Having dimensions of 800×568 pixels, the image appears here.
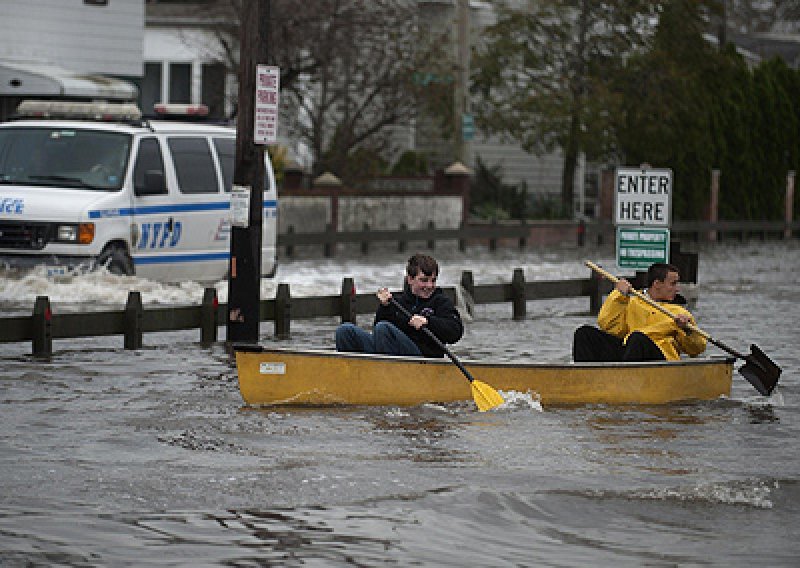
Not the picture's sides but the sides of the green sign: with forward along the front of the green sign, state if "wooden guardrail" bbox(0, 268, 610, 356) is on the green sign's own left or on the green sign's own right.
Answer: on the green sign's own right

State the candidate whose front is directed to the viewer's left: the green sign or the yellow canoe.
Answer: the yellow canoe

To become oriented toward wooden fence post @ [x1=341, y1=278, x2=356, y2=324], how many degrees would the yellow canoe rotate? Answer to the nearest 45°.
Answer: approximately 90° to its right

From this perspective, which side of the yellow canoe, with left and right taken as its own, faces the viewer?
left

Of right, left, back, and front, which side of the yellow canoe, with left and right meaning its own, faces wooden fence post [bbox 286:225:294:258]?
right

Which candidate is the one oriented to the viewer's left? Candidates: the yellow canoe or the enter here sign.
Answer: the yellow canoe

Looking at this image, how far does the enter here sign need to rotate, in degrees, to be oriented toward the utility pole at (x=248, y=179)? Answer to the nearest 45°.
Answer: approximately 45° to its right

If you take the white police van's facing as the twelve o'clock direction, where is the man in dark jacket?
The man in dark jacket is roughly at 10 o'clock from the white police van.

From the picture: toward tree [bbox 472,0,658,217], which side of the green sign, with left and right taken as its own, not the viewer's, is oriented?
back

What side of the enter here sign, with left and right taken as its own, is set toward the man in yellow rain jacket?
front

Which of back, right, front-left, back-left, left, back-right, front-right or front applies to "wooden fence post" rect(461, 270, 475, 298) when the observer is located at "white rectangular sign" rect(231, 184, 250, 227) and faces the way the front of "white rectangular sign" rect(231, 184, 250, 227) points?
back-left

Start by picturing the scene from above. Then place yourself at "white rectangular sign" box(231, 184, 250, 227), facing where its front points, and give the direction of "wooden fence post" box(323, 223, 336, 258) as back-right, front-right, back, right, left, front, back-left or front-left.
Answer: back

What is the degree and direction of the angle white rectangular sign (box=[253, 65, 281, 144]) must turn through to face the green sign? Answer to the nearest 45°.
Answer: approximately 135° to its left
